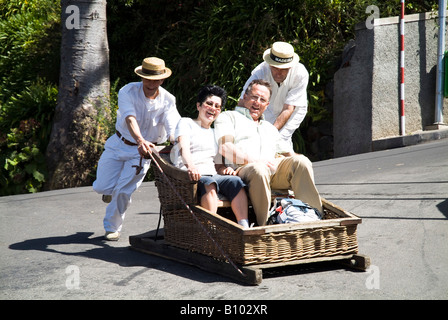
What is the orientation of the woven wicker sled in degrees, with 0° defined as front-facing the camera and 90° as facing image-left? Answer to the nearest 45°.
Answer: approximately 315°

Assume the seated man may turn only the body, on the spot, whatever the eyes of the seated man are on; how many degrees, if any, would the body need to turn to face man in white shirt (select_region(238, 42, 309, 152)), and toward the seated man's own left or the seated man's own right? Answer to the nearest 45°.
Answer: approximately 135° to the seated man's own left

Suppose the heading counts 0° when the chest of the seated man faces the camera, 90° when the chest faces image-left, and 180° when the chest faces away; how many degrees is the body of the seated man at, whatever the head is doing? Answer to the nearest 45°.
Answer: approximately 315°

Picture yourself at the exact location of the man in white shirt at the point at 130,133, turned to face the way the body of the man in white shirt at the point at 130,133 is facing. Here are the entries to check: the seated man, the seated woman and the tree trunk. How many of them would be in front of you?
2

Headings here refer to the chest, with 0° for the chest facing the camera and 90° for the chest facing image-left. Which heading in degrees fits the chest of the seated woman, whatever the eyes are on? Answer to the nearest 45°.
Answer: approximately 315°
